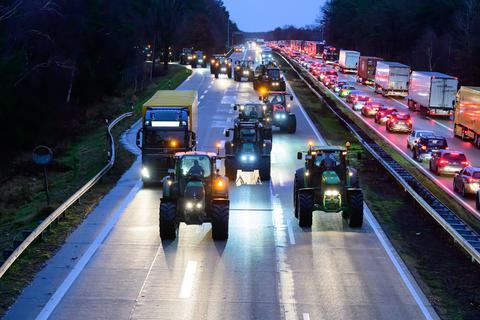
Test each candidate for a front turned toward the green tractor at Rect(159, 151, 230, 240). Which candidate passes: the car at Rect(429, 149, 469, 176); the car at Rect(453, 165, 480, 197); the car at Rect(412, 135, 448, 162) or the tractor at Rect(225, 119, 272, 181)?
the tractor

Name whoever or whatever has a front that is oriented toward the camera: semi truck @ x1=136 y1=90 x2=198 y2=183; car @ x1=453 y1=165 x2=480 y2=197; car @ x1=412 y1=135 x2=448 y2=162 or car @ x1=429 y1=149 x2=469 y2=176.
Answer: the semi truck

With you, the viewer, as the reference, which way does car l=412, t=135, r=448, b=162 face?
facing away from the viewer and to the left of the viewer

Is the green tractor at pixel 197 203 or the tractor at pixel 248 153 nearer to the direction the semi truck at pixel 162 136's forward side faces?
the green tractor

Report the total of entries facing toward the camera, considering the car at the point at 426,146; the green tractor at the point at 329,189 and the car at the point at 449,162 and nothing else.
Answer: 1

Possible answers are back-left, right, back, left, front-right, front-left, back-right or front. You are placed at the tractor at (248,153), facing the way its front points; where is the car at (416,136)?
back-left

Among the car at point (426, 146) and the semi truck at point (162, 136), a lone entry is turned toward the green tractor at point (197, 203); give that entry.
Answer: the semi truck

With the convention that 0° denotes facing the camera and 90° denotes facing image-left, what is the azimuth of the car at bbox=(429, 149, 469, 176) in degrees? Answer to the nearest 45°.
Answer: approximately 135°

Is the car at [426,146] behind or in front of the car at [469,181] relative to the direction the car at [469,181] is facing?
in front

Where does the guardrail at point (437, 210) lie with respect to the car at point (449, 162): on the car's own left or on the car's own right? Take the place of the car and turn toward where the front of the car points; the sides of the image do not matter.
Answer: on the car's own left

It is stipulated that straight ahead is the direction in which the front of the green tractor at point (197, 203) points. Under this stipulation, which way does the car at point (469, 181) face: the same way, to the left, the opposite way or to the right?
the opposite way

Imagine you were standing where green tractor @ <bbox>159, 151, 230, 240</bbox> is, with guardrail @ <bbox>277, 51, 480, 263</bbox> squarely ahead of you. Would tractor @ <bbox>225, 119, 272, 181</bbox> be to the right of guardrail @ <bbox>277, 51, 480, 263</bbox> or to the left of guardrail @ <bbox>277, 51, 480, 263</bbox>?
left

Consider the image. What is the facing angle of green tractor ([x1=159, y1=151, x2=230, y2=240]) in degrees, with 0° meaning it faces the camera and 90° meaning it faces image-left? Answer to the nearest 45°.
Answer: approximately 0°

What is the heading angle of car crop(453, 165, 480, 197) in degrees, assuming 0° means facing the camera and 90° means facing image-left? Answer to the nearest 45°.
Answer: approximately 135°

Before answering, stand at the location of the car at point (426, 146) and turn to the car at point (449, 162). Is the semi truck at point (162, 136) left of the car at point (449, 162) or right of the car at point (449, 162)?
right

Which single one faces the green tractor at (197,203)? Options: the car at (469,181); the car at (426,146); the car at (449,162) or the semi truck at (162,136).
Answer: the semi truck
